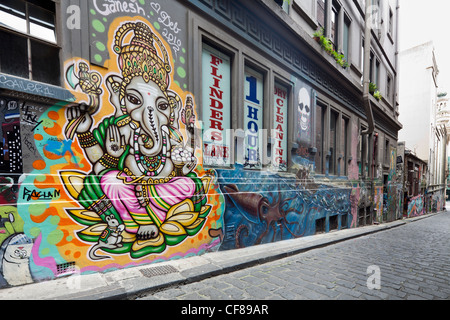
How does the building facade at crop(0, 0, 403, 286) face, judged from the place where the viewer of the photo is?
facing the viewer and to the right of the viewer

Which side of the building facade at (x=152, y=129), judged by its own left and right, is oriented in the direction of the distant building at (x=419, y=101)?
left

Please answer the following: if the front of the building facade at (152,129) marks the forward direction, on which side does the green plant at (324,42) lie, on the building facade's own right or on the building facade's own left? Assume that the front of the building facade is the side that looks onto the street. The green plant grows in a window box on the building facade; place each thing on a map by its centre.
on the building facade's own left
